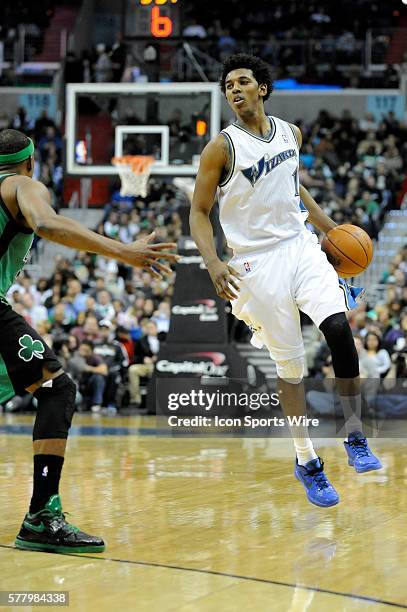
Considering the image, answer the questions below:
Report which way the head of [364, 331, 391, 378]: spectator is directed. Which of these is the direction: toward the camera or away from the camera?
toward the camera

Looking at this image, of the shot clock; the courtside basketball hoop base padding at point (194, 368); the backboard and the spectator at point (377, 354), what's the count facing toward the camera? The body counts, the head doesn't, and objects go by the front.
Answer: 4

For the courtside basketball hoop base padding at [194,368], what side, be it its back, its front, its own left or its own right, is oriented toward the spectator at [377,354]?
left

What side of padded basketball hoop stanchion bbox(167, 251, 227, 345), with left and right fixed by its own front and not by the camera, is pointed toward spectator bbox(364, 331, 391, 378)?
left

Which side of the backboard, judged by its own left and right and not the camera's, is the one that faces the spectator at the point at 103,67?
back

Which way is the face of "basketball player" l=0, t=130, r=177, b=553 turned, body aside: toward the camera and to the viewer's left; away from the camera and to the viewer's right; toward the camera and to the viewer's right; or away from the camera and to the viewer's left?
away from the camera and to the viewer's right

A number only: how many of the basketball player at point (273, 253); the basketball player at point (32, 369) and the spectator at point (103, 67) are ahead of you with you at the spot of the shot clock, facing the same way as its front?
2

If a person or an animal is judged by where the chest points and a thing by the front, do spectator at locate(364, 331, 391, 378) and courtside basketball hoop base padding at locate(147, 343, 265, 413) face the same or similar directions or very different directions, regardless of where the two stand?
same or similar directions

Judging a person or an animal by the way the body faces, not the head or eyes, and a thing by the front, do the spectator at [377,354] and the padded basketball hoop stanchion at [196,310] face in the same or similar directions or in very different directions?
same or similar directions

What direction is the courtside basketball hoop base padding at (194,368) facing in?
toward the camera

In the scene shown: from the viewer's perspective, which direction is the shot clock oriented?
toward the camera

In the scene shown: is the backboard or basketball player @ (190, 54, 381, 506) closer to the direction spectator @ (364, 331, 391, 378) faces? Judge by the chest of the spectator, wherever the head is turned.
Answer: the basketball player

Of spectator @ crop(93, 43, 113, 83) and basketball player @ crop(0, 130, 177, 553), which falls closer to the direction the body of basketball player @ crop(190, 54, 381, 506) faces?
the basketball player

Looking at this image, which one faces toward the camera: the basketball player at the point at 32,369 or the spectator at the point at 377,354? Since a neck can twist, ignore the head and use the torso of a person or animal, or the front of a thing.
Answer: the spectator
